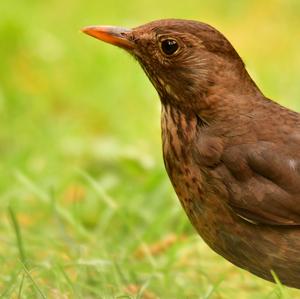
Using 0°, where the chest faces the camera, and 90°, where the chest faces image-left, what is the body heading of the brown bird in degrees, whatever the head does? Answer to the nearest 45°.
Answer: approximately 90°
